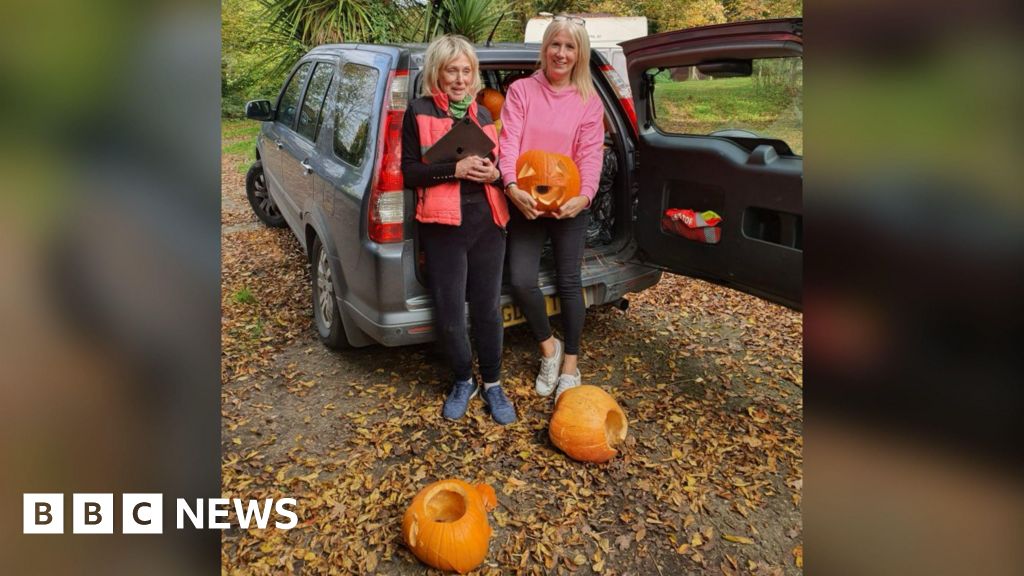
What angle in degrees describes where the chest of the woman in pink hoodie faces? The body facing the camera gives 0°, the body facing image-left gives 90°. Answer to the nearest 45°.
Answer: approximately 0°

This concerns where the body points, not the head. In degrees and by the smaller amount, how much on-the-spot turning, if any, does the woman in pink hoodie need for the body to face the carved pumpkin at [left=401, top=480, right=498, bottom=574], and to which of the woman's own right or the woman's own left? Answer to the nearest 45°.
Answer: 0° — they already face it

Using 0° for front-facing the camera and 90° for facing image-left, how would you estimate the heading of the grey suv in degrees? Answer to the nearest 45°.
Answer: approximately 135°
